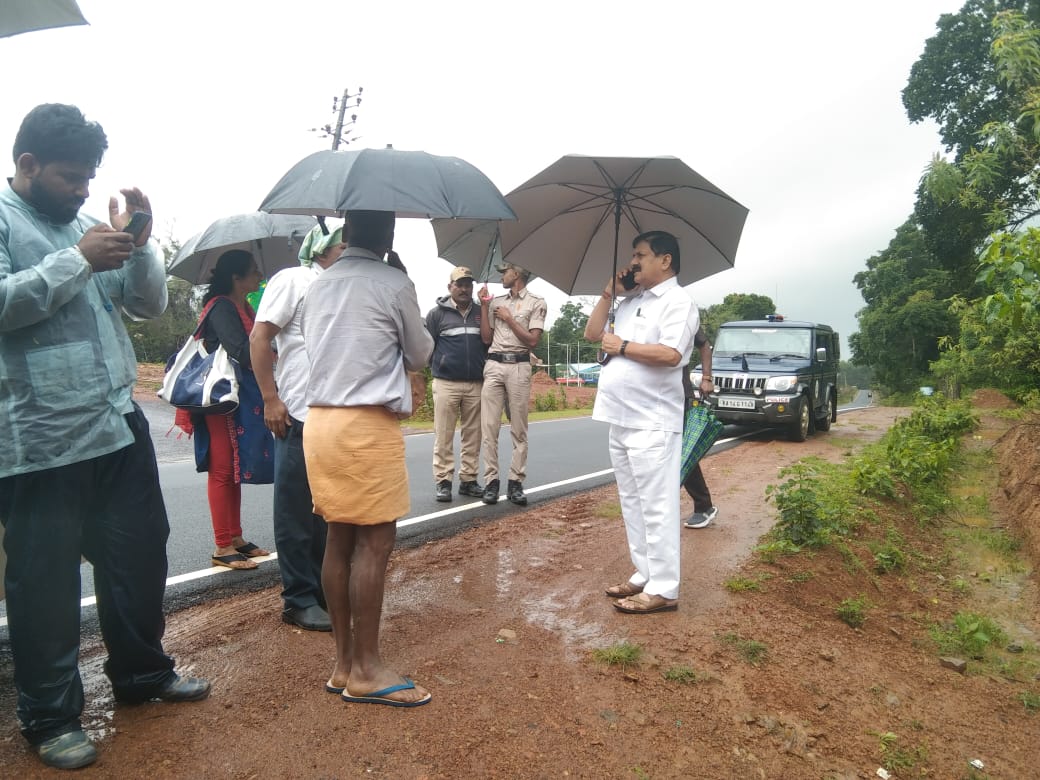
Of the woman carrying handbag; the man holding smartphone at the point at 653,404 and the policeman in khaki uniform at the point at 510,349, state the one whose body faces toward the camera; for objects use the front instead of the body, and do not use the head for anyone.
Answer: the policeman in khaki uniform

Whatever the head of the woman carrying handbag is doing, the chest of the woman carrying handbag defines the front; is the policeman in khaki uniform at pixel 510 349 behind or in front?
in front

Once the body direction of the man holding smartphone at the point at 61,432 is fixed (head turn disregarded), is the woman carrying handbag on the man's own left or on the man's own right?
on the man's own left

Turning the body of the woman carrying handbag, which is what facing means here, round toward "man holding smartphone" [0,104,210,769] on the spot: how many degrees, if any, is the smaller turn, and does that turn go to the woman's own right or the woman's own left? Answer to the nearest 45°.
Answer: approximately 90° to the woman's own right

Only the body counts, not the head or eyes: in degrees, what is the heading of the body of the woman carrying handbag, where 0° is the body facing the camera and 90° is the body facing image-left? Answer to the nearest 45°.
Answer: approximately 270°

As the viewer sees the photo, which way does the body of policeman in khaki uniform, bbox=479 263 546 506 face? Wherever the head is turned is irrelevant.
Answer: toward the camera

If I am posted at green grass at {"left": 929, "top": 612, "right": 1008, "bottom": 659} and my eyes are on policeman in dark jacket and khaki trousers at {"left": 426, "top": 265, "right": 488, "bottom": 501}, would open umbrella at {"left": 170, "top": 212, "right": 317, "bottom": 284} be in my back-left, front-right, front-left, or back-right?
front-left

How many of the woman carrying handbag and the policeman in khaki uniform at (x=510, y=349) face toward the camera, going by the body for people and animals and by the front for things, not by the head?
1

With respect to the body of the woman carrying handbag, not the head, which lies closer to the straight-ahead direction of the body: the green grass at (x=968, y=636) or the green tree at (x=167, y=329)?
the green grass

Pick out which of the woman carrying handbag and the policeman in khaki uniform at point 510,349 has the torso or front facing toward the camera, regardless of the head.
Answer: the policeman in khaki uniform

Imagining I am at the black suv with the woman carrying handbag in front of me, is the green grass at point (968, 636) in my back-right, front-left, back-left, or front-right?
front-left

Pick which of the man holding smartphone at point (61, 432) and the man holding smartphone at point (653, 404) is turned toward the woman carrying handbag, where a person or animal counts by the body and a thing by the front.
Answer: the man holding smartphone at point (653, 404)
